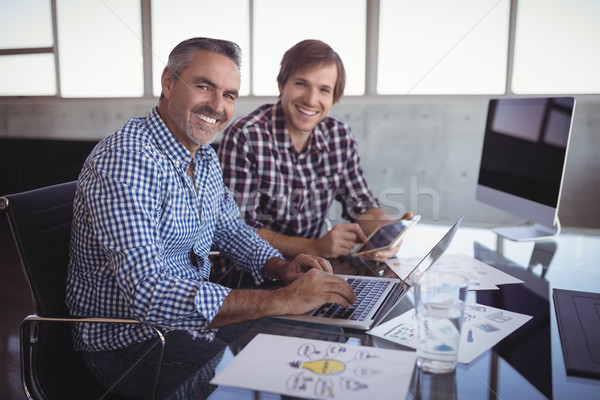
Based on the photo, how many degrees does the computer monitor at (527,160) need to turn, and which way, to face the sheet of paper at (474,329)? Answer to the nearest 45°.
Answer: approximately 45° to its left

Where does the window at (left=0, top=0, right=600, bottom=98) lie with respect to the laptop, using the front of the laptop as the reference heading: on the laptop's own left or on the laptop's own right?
on the laptop's own right

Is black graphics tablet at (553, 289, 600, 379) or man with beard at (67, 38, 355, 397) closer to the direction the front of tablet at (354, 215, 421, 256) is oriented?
the man with beard

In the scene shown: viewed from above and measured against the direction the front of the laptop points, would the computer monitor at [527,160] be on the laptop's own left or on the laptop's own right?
on the laptop's own right

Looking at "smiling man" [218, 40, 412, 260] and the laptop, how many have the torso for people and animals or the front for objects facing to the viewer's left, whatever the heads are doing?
1

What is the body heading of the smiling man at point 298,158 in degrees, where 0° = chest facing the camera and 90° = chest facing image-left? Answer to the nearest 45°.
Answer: approximately 315°

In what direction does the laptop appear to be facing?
to the viewer's left

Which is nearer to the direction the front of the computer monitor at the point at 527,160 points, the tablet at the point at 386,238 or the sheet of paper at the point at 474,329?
the tablet
